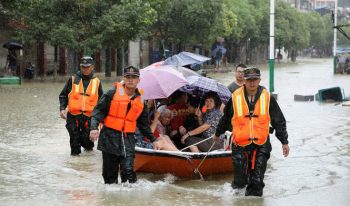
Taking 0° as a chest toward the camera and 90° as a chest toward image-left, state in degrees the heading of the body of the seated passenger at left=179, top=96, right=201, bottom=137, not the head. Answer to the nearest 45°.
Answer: approximately 45°

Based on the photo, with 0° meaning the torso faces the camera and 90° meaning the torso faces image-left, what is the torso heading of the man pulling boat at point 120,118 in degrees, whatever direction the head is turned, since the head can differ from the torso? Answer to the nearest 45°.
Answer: approximately 0°

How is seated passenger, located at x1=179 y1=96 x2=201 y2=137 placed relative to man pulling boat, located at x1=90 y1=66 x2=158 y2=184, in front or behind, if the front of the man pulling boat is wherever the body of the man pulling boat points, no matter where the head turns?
behind

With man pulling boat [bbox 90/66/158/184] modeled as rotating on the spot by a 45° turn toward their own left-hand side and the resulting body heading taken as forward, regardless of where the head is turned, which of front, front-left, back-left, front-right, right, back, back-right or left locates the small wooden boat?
left
